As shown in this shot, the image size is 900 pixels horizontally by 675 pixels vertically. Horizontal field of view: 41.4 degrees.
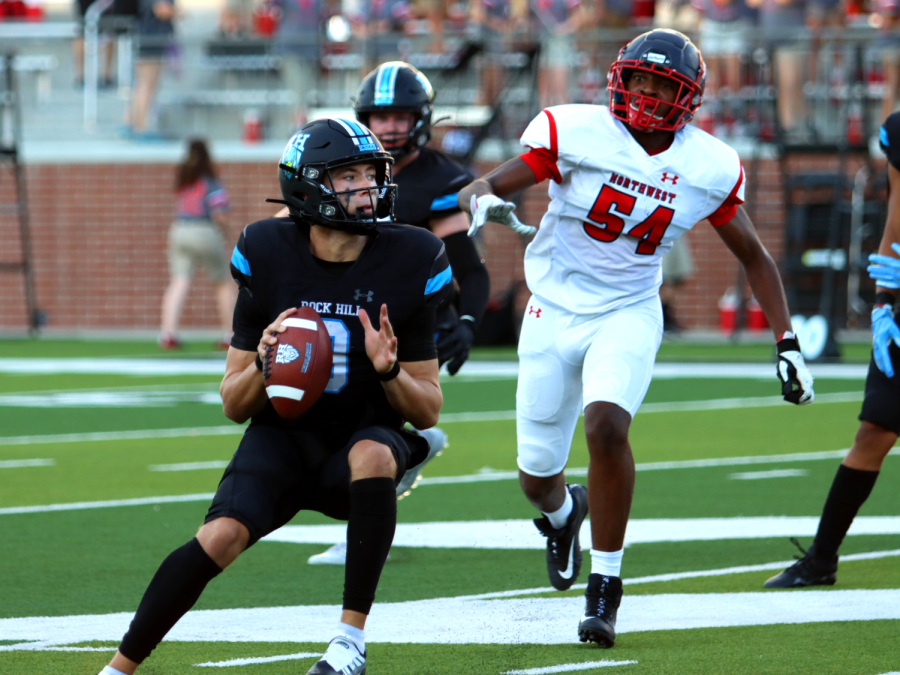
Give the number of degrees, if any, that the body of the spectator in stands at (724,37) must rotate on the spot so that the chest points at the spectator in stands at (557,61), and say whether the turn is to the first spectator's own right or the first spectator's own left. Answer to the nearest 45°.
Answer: approximately 90° to the first spectator's own right

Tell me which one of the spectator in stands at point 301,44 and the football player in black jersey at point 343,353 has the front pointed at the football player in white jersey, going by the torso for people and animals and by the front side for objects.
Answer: the spectator in stands

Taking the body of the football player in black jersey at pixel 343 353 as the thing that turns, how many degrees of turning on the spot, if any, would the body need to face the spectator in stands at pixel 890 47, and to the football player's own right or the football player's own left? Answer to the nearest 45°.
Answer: approximately 135° to the football player's own left

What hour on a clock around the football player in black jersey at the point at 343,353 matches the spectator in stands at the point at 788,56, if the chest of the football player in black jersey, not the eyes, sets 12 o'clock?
The spectator in stands is roughly at 7 o'clock from the football player in black jersey.

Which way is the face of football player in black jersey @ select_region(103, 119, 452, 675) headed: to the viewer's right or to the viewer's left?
to the viewer's right

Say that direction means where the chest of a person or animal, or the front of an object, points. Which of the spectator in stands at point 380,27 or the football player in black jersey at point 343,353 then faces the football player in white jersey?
the spectator in stands

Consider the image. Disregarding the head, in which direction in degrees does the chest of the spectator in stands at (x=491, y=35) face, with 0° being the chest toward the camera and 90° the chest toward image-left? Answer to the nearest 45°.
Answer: approximately 0°

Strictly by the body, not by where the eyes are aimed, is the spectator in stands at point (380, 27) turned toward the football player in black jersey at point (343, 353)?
yes

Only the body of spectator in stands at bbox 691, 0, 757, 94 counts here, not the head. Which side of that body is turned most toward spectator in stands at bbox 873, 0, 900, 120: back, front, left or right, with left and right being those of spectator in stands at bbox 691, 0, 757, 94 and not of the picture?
left
